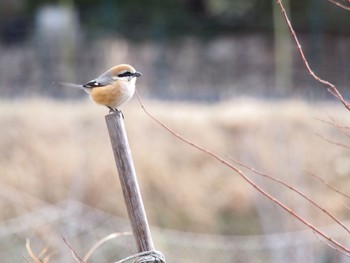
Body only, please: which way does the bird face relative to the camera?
to the viewer's right
